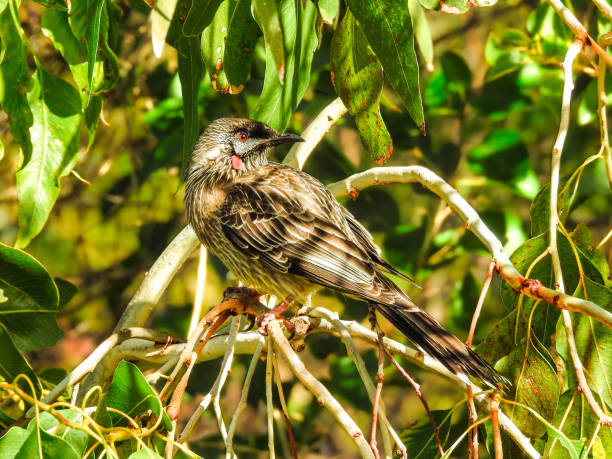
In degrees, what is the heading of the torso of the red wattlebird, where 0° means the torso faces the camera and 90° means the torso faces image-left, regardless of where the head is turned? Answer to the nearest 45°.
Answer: approximately 90°

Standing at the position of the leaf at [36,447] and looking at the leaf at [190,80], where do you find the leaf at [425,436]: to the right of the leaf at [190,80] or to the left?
right

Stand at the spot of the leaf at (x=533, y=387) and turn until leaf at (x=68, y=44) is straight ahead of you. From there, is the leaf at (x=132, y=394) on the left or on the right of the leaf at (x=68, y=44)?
left

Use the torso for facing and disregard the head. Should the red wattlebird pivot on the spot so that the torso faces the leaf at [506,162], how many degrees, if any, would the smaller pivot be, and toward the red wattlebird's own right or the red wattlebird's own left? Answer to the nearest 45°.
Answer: approximately 135° to the red wattlebird's own right

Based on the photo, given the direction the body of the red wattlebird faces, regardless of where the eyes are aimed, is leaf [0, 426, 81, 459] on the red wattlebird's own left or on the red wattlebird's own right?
on the red wattlebird's own left
